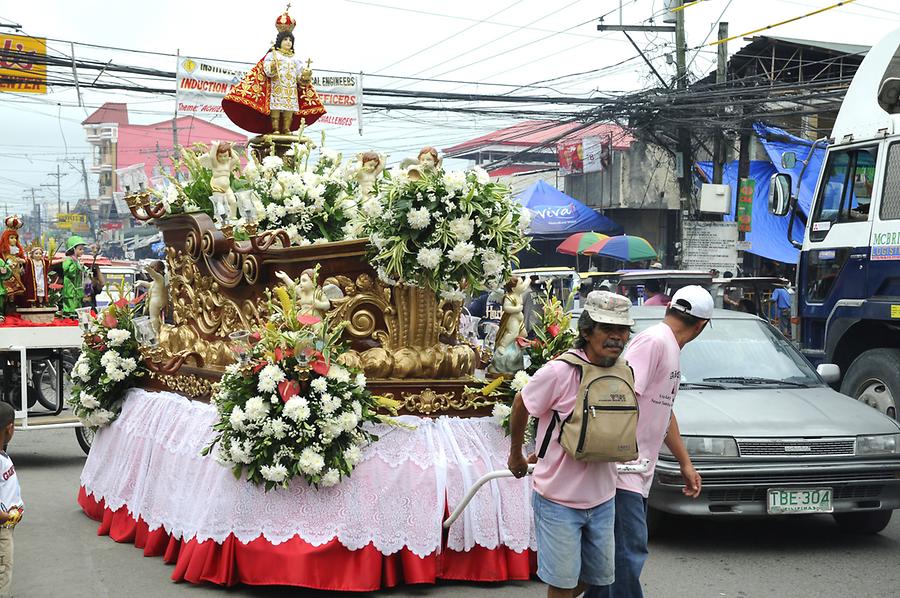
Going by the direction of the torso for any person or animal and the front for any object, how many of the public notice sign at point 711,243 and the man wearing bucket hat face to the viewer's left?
0

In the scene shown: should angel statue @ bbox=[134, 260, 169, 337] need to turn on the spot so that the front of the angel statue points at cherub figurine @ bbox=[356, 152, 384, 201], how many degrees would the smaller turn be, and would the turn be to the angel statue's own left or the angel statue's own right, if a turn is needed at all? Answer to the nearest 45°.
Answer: approximately 180°

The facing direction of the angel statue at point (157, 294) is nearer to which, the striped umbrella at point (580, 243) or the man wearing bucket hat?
the man wearing bucket hat

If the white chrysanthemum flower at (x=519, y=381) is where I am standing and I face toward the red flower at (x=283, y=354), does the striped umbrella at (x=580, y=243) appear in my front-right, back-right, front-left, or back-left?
back-right

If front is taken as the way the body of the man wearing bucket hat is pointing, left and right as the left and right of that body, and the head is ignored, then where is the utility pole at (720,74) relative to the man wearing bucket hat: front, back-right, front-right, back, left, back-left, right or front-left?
back-left

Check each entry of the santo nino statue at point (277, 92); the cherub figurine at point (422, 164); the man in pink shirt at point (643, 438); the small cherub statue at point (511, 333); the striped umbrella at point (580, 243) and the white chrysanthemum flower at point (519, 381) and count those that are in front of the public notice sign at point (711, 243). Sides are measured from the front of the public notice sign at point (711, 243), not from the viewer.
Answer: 5

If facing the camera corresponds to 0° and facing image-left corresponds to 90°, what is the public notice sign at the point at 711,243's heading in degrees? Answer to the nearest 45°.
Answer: approximately 0°

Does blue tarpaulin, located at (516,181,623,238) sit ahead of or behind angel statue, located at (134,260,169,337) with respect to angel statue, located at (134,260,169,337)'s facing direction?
behind
